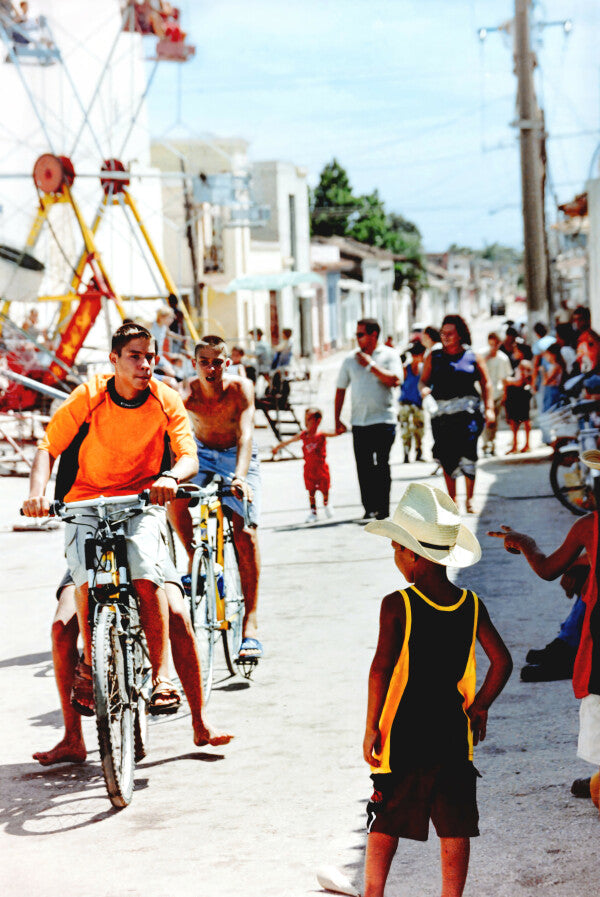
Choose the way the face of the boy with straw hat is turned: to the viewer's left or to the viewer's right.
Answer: to the viewer's left

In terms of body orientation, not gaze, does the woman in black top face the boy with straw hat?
yes

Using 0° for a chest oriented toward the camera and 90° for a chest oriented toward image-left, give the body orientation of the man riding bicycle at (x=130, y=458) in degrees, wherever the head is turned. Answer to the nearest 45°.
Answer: approximately 0°

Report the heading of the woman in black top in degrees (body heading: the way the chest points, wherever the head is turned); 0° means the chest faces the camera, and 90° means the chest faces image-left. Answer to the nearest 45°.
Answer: approximately 0°

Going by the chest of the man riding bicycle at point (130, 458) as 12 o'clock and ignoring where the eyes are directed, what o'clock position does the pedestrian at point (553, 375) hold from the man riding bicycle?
The pedestrian is roughly at 7 o'clock from the man riding bicycle.

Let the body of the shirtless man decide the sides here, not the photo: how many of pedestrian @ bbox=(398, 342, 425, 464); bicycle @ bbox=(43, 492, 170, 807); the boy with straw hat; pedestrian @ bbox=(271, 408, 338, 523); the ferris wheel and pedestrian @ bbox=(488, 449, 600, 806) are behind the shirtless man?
3
